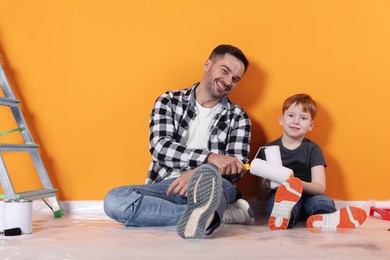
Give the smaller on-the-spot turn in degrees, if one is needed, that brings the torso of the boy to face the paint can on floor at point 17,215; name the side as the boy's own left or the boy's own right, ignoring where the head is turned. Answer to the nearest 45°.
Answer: approximately 45° to the boy's own right

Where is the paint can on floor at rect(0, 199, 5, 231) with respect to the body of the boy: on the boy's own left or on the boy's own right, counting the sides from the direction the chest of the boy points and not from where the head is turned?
on the boy's own right

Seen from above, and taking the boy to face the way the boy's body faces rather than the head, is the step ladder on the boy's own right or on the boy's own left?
on the boy's own right

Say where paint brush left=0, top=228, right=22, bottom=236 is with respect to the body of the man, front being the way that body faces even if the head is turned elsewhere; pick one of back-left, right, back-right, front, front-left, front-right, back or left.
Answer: front-right

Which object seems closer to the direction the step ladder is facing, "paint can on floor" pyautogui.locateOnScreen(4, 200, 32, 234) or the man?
the man

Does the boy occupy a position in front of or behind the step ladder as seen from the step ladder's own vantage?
in front

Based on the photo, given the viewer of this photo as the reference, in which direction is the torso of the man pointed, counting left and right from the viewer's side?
facing the viewer

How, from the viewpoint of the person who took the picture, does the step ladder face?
facing the viewer and to the right of the viewer

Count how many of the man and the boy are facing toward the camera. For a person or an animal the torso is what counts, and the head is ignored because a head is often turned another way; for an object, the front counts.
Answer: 2

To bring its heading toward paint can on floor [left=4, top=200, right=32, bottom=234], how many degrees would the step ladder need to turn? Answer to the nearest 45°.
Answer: approximately 45° to its right

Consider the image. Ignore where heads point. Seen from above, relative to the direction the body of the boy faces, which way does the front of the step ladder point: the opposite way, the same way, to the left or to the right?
to the left

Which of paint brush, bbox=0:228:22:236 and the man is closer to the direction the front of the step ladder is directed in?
the man

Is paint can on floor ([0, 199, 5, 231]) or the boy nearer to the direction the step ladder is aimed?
the boy
